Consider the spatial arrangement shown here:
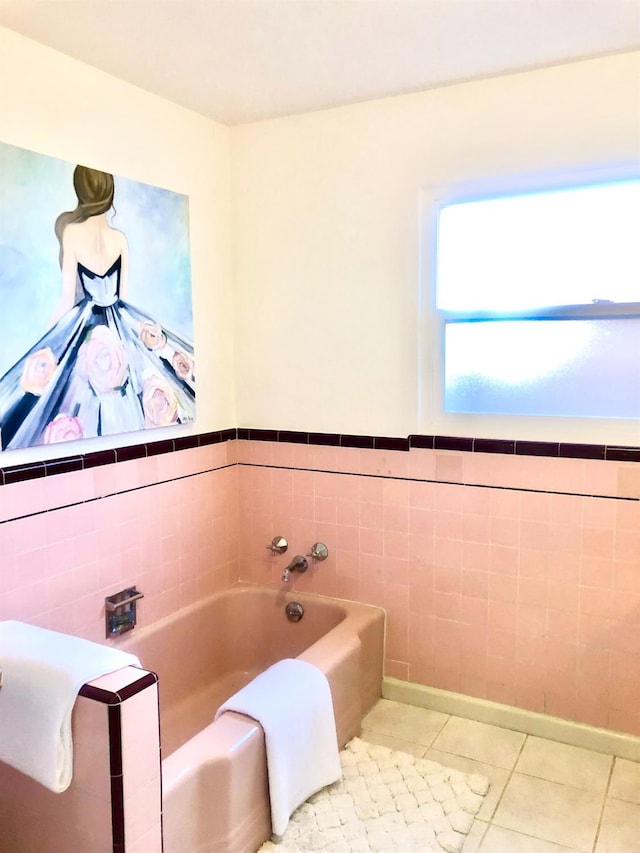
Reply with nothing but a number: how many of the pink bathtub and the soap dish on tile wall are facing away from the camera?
0

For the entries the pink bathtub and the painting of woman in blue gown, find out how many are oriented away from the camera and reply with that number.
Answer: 0

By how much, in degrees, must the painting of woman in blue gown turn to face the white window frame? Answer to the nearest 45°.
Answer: approximately 45° to its left

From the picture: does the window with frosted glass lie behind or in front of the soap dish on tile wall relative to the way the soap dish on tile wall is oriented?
in front

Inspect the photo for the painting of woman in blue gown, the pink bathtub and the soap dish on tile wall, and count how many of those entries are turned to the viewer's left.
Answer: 0

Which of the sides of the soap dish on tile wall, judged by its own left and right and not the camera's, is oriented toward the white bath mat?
front

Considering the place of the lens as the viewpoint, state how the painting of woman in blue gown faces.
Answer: facing the viewer and to the right of the viewer

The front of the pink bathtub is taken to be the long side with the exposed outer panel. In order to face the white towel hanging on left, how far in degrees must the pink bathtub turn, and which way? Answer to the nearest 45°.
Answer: approximately 90° to its right

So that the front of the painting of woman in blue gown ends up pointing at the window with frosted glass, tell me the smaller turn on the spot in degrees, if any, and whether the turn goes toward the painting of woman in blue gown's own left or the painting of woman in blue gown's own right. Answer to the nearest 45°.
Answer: approximately 45° to the painting of woman in blue gown's own left

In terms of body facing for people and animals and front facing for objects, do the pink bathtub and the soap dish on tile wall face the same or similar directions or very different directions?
same or similar directions

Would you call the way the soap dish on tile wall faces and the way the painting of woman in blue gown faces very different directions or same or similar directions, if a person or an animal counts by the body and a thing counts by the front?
same or similar directions
